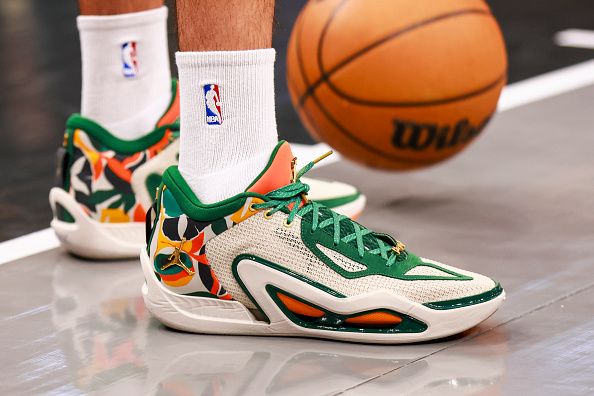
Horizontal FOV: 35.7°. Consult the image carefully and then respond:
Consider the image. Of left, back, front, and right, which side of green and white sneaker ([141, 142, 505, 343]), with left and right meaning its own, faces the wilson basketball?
left

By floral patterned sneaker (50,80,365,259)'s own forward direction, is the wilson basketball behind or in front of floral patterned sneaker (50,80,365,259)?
in front

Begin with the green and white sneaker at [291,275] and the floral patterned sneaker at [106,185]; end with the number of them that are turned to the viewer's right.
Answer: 2

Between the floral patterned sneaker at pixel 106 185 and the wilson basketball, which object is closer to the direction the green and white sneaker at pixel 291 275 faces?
the wilson basketball

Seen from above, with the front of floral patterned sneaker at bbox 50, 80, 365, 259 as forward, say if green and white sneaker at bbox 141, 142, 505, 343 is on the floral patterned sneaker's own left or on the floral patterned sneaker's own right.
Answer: on the floral patterned sneaker's own right

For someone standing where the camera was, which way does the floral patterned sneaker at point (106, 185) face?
facing to the right of the viewer

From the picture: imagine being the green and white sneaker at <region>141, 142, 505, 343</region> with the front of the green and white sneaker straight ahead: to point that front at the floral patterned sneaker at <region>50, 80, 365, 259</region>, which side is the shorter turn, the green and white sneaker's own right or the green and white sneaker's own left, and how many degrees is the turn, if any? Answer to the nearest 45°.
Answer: approximately 135° to the green and white sneaker's own left

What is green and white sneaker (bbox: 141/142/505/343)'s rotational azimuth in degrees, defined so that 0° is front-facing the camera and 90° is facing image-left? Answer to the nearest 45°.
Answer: approximately 270°
